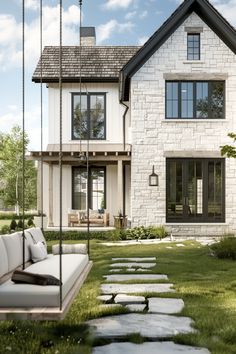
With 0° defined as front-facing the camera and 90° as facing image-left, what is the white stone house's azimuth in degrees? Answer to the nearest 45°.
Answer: approximately 0°

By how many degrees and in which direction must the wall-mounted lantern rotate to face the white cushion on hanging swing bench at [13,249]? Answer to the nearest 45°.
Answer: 0° — it already faces it

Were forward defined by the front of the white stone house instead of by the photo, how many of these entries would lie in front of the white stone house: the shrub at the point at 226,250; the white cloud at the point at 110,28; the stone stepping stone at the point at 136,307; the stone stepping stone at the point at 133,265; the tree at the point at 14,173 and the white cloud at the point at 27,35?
3

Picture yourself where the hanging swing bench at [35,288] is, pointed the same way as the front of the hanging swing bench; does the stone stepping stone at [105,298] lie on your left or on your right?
on your left

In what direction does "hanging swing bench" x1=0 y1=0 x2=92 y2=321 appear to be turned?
to the viewer's right

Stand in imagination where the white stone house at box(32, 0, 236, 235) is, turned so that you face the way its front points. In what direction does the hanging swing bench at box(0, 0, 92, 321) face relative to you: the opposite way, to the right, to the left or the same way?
to the left

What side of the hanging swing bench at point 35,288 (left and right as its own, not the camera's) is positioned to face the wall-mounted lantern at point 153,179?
left

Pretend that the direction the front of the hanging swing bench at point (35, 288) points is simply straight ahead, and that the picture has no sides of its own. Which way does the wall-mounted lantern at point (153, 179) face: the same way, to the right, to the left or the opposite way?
to the right
